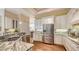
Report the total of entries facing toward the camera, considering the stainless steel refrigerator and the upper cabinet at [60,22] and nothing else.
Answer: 2

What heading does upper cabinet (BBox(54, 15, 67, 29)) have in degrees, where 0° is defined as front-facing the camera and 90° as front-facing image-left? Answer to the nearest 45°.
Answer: approximately 0°

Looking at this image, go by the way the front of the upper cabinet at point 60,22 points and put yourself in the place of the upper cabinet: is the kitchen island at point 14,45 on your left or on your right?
on your right

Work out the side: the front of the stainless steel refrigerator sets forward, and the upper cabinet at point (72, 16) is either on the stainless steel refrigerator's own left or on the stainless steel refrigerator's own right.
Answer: on the stainless steel refrigerator's own left

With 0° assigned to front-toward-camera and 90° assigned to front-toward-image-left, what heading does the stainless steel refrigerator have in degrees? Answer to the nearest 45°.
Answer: approximately 0°
